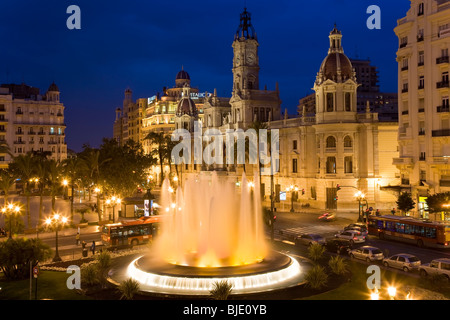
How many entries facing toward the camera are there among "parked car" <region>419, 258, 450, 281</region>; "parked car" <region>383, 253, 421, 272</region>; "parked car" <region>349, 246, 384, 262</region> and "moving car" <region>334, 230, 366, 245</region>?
0

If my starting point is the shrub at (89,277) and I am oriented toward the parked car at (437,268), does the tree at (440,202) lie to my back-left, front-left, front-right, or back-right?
front-left
